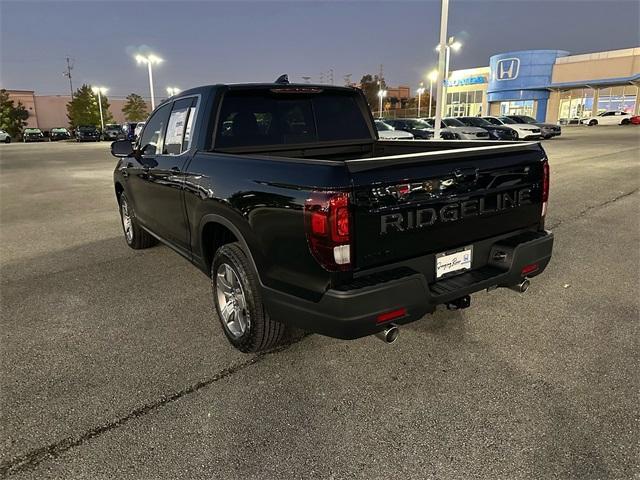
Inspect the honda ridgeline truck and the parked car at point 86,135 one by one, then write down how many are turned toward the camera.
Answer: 1

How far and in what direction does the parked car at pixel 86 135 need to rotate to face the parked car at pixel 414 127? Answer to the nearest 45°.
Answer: approximately 45° to its left

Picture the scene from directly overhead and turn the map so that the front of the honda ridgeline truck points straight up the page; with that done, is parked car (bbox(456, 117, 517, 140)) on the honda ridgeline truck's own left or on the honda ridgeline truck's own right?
on the honda ridgeline truck's own right

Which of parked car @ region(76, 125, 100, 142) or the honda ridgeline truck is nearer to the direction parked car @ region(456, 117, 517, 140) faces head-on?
the honda ridgeline truck

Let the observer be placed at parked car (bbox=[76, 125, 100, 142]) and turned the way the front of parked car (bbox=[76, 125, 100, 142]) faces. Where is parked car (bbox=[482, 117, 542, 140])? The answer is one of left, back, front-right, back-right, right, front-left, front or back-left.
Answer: front-left

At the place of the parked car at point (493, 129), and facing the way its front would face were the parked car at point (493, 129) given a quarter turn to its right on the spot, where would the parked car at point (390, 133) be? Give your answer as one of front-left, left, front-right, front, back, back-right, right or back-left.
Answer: front

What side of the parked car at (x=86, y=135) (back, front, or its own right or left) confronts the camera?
front

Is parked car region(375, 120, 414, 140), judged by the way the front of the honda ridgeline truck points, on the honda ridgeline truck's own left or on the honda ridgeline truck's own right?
on the honda ridgeline truck's own right

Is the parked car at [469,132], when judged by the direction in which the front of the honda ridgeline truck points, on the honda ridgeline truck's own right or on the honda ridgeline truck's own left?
on the honda ridgeline truck's own right

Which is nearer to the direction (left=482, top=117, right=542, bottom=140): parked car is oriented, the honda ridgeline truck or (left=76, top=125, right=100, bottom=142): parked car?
the honda ridgeline truck

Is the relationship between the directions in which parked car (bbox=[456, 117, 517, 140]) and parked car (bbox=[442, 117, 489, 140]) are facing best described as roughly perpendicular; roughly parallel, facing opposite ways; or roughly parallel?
roughly parallel

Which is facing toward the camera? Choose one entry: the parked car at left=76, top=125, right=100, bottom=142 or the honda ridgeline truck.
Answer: the parked car

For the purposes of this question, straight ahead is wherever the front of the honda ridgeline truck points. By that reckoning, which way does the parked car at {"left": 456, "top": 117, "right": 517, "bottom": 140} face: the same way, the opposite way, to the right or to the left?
the opposite way

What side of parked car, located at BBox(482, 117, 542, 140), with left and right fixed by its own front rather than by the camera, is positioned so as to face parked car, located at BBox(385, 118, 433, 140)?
right

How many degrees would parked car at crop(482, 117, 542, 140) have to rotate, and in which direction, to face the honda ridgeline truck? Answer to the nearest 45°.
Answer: approximately 45° to its right

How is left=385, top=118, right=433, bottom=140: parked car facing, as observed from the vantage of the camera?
facing the viewer and to the right of the viewer

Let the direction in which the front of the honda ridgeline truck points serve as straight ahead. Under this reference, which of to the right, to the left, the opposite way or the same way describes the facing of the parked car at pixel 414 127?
the opposite way

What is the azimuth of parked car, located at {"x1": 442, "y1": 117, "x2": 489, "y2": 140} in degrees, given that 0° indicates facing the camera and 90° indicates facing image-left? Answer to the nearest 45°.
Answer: approximately 315°
